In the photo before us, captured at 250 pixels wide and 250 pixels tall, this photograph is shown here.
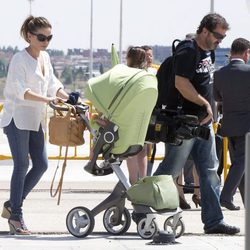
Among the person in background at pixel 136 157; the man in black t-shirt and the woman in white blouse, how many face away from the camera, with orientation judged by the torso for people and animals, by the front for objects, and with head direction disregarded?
1

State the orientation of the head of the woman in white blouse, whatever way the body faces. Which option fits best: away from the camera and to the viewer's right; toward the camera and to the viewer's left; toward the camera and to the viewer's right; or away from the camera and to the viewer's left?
toward the camera and to the viewer's right

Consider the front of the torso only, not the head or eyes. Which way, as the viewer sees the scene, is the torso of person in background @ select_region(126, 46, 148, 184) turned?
away from the camera

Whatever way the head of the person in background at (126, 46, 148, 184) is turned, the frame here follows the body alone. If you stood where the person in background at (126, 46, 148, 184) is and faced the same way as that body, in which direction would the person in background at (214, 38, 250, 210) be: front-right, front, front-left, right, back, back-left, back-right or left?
right

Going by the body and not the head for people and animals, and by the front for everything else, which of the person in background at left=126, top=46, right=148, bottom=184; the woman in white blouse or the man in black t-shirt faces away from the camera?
the person in background

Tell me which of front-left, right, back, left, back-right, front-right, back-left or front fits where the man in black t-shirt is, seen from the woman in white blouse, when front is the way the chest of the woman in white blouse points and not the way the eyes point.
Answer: front-left

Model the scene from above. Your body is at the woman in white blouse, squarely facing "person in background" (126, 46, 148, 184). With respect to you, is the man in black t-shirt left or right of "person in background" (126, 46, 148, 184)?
right

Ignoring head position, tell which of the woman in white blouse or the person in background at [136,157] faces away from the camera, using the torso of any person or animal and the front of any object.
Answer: the person in background

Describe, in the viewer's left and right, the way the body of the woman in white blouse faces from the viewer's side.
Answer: facing the viewer and to the right of the viewer

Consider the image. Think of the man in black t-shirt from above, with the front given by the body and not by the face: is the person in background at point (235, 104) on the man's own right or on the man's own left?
on the man's own left

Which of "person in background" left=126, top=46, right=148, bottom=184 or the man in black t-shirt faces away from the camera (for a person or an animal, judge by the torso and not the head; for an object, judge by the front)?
the person in background

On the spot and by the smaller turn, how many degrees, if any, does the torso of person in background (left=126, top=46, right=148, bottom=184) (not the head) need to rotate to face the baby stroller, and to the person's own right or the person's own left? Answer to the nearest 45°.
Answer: approximately 180°
